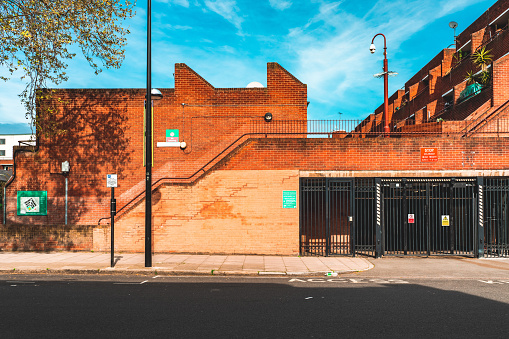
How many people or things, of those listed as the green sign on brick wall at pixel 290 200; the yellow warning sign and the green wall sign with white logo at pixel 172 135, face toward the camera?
3

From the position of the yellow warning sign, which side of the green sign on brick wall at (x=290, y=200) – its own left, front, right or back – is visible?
left

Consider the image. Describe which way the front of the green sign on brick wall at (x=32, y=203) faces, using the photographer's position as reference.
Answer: facing the viewer

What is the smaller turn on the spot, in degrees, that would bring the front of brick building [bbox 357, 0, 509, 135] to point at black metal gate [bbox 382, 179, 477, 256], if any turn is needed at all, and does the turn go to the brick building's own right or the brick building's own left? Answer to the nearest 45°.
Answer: approximately 45° to the brick building's own left

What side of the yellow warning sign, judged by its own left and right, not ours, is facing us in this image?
front

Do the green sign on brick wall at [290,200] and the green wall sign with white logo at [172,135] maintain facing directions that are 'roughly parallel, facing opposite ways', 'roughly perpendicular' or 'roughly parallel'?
roughly parallel

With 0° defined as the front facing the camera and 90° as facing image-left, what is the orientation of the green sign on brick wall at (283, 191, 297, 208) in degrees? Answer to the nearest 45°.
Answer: approximately 0°

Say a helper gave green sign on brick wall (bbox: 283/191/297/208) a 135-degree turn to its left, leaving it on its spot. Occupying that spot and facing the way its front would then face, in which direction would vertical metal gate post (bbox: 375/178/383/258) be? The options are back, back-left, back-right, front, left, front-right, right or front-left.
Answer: front-right

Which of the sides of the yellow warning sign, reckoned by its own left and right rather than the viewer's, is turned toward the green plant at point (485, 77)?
back

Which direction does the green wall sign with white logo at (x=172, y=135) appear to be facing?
toward the camera

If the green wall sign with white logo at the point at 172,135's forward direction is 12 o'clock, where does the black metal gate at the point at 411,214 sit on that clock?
The black metal gate is roughly at 10 o'clock from the green wall sign with white logo.

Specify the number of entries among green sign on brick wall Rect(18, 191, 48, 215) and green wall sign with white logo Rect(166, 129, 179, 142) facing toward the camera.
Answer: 2

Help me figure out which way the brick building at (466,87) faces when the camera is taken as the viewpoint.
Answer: facing the viewer and to the left of the viewer
